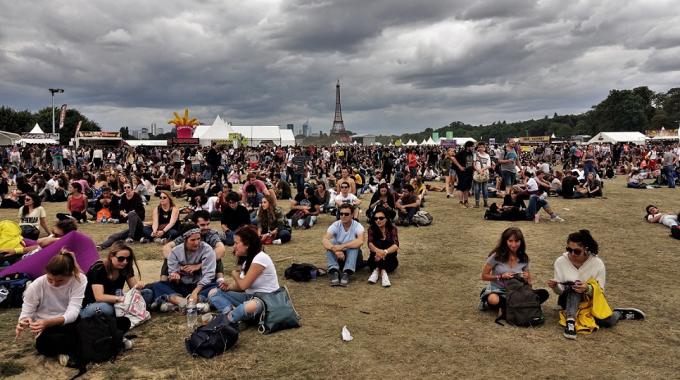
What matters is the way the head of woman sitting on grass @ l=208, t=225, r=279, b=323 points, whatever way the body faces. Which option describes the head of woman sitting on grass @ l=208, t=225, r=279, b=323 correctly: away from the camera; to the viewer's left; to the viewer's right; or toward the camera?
to the viewer's left

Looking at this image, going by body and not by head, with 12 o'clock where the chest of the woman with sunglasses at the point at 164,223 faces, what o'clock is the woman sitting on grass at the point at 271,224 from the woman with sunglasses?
The woman sitting on grass is roughly at 8 o'clock from the woman with sunglasses.

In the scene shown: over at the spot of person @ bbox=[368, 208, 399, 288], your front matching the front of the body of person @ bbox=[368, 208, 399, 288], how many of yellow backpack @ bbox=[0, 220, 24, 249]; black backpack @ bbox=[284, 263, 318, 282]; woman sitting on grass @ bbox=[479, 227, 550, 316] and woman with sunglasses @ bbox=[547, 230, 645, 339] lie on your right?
2

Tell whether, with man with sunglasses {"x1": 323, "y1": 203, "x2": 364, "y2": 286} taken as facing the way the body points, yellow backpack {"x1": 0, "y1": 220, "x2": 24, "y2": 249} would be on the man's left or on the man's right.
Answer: on the man's right

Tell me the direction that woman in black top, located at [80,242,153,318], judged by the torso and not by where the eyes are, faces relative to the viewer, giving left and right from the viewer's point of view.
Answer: facing the viewer and to the right of the viewer

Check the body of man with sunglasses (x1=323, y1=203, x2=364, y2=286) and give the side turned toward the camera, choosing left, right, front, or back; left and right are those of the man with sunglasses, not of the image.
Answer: front

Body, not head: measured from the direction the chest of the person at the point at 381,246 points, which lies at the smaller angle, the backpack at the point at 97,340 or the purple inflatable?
the backpack
